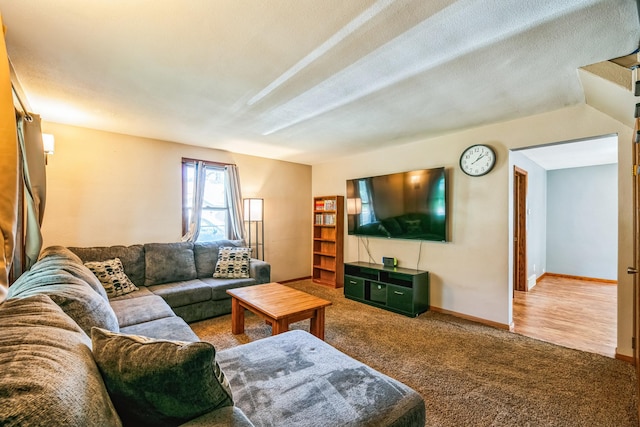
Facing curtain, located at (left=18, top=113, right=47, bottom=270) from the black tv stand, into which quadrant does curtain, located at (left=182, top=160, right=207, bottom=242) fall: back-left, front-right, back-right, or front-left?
front-right

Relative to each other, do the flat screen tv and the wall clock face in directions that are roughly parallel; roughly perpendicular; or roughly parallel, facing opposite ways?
roughly parallel

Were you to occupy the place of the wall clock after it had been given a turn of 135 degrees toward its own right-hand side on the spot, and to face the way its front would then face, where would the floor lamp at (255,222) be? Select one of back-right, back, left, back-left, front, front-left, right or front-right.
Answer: left

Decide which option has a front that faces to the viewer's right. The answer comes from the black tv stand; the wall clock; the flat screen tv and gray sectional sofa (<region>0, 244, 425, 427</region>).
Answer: the gray sectional sofa

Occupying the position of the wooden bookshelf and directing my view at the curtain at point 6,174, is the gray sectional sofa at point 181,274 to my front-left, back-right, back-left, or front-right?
front-right

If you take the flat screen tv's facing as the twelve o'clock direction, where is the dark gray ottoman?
The dark gray ottoman is roughly at 11 o'clock from the flat screen tv.

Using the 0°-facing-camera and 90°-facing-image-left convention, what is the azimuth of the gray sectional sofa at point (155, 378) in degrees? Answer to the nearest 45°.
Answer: approximately 270°

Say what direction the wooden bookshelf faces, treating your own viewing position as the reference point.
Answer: facing the viewer and to the left of the viewer

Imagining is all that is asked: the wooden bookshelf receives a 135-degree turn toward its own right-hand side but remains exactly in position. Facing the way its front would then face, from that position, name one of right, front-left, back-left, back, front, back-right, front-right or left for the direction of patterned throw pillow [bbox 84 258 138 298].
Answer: back-left

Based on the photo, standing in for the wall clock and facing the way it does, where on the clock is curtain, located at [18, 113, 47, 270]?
The curtain is roughly at 12 o'clock from the wall clock.

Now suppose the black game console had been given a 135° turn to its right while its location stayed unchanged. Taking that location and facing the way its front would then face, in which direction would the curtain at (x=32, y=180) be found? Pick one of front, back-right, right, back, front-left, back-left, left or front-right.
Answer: back-left

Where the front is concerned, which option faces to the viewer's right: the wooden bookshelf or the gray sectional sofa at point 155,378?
the gray sectional sofa

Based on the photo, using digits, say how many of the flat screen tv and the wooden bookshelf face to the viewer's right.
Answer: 0

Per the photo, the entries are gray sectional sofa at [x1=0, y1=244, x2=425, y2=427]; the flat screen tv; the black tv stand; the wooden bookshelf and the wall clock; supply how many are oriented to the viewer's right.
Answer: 1
